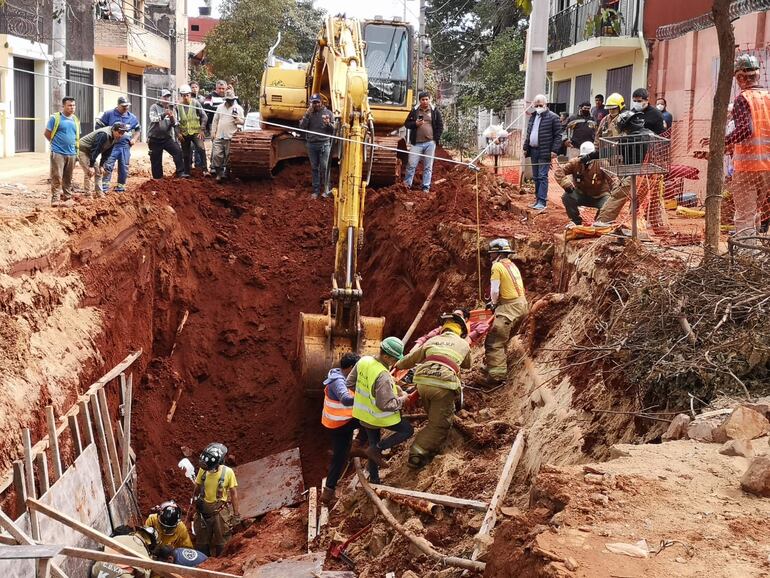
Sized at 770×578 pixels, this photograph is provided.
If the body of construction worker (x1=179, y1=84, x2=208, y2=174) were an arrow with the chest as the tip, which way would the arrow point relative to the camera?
toward the camera

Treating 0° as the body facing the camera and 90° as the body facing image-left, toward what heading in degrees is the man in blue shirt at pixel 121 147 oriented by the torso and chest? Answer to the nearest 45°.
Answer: approximately 0°

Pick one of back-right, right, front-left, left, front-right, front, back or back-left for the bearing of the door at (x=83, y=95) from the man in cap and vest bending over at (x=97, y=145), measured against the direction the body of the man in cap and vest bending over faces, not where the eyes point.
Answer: back-left

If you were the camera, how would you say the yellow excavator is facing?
facing the viewer

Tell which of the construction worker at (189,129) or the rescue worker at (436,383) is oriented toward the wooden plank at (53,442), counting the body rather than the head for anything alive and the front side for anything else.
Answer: the construction worker at (189,129)

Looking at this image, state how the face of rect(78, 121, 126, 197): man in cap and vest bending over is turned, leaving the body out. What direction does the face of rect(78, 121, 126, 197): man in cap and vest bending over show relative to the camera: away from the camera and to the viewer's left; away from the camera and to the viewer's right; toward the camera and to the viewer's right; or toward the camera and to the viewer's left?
toward the camera and to the viewer's right

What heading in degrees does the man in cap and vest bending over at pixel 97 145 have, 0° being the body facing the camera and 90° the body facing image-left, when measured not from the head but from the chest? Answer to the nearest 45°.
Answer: approximately 315°

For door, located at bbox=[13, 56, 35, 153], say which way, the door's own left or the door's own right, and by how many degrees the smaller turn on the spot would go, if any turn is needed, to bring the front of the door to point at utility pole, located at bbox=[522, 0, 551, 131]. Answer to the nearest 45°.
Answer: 0° — it already faces it

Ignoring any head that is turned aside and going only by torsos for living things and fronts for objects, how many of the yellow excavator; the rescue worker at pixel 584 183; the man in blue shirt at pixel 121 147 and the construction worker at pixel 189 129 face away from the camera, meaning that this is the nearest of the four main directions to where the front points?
0

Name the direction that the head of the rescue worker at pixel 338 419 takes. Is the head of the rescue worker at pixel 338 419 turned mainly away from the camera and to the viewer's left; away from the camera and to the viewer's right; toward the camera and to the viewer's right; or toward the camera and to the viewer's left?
away from the camera and to the viewer's right

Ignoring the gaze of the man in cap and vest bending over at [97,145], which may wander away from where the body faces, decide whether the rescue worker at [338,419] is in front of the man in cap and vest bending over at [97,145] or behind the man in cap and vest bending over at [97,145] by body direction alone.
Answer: in front

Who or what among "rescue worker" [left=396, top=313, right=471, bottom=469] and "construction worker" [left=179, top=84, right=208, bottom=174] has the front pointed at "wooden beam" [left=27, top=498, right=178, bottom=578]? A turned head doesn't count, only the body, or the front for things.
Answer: "construction worker" [left=179, top=84, right=208, bottom=174]

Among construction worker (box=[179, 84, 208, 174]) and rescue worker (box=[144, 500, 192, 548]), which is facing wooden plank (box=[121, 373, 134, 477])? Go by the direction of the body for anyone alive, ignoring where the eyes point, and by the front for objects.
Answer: construction worker (box=[179, 84, 208, 174])

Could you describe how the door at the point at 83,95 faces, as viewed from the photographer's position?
facing the viewer and to the right of the viewer

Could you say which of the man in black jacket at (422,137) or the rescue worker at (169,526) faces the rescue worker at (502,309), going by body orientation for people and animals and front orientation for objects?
the man in black jacket

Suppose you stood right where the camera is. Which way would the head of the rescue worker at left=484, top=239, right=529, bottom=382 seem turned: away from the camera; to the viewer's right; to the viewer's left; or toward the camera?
to the viewer's left
